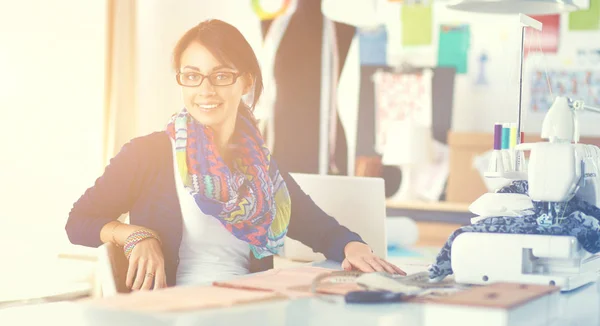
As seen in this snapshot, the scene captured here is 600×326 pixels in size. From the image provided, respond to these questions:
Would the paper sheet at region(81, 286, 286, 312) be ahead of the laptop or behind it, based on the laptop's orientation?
behind

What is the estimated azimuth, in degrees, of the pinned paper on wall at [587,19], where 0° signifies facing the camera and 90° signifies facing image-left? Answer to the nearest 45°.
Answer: approximately 0°

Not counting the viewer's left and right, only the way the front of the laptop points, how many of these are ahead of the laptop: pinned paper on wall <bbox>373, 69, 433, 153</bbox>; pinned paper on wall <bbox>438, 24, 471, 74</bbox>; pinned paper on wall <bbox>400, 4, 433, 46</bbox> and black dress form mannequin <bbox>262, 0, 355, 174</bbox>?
4

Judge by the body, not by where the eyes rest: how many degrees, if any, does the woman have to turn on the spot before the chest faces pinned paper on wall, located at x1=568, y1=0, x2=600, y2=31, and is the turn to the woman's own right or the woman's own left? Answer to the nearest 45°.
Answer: approximately 135° to the woman's own left

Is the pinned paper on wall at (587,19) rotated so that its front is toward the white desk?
yes

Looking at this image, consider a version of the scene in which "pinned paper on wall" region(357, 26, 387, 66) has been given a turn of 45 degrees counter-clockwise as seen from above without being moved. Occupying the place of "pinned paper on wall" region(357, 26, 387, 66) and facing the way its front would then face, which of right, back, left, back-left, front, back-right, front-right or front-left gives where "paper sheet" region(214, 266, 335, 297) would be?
front-right

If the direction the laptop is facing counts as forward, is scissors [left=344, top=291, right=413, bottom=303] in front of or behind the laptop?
behind

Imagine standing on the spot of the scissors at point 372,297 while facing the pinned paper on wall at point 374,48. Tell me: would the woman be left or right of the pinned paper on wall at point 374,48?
left

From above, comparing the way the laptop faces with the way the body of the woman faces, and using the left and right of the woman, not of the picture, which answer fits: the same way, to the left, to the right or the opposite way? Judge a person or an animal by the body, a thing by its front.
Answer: the opposite way

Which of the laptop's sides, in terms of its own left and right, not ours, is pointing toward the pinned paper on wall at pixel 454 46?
front

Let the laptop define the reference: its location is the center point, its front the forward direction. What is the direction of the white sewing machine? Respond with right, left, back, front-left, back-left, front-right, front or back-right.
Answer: back-right

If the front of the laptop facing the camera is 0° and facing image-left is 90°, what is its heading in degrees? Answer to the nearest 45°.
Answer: approximately 180°

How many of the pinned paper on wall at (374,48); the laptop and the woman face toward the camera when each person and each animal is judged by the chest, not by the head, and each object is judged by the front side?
2

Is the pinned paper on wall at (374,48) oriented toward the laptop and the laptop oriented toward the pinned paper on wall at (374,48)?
yes

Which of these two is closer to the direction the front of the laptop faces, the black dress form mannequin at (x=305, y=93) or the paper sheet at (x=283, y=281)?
the black dress form mannequin

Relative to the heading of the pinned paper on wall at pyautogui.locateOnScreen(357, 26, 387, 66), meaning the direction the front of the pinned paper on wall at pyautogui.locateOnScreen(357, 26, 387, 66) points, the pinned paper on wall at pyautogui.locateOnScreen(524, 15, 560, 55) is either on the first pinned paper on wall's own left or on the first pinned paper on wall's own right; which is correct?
on the first pinned paper on wall's own left

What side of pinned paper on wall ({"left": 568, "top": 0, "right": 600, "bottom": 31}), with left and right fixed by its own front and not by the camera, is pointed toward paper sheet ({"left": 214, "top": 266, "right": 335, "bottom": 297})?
front
